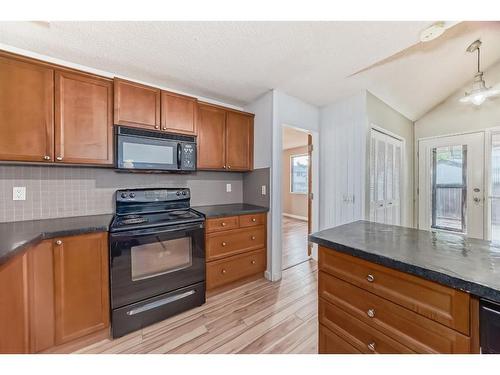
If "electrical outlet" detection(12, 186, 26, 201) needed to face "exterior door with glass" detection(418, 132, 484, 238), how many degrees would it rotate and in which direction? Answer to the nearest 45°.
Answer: approximately 45° to its left

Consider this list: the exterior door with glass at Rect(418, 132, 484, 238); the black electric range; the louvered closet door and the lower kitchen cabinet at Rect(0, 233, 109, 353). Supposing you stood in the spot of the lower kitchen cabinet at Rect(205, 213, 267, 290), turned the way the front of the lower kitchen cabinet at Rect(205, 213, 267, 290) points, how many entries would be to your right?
2

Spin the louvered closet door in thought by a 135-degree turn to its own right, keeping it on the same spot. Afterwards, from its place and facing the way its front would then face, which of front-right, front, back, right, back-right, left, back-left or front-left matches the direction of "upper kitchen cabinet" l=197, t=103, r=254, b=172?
front-left

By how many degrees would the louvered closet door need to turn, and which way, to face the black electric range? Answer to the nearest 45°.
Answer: approximately 90° to its right

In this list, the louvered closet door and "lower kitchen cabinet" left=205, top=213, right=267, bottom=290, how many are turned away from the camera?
0

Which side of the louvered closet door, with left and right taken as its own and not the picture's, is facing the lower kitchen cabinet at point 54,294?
right

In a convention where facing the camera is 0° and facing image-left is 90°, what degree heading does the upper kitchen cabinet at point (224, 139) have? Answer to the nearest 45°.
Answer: approximately 315°

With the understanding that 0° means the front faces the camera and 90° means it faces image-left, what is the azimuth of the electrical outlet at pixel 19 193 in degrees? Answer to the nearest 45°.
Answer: approximately 0°

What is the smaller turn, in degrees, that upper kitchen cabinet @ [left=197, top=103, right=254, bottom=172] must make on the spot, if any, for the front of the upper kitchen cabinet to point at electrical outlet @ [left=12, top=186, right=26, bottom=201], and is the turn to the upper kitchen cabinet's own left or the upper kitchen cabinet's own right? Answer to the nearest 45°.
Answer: approximately 135° to the upper kitchen cabinet's own right

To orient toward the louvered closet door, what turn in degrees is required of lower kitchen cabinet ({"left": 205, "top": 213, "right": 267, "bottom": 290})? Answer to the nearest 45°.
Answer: approximately 45° to its left

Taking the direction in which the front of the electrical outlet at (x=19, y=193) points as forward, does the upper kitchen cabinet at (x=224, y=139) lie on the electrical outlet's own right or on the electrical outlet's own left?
on the electrical outlet's own left

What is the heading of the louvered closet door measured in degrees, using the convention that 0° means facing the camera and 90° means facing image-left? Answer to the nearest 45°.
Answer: approximately 315°
